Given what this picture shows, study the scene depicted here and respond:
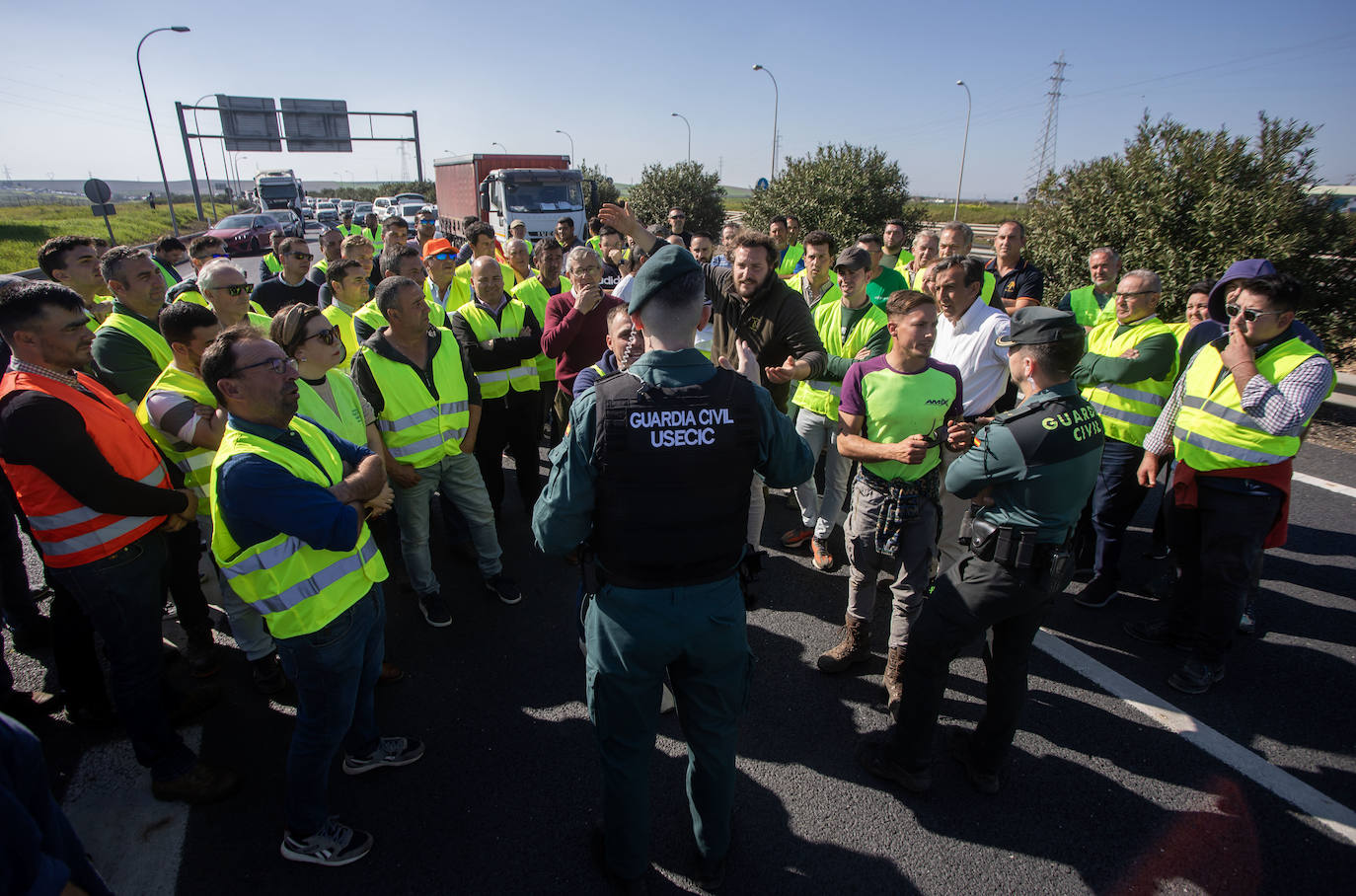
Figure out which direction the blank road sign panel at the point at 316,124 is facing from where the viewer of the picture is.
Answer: facing away from the viewer

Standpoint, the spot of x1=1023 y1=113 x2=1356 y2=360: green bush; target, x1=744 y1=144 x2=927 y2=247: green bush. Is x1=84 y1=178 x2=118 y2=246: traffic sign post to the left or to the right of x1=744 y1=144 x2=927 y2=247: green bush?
left

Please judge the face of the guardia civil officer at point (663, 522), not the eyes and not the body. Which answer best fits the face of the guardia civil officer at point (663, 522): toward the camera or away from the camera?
away from the camera

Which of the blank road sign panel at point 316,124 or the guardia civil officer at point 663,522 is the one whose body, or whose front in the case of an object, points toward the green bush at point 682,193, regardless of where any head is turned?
the guardia civil officer

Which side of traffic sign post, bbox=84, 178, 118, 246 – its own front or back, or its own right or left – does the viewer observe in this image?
back

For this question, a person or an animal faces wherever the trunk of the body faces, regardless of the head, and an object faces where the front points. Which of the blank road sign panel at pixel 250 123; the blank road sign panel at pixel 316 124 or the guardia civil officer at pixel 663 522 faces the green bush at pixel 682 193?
the guardia civil officer

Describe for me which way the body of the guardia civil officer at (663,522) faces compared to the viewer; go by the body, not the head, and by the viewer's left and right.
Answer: facing away from the viewer

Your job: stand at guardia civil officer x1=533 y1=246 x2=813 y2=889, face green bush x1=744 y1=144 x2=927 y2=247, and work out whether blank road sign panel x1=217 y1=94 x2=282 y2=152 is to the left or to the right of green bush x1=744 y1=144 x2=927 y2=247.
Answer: left

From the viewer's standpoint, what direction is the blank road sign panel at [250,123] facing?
away from the camera
